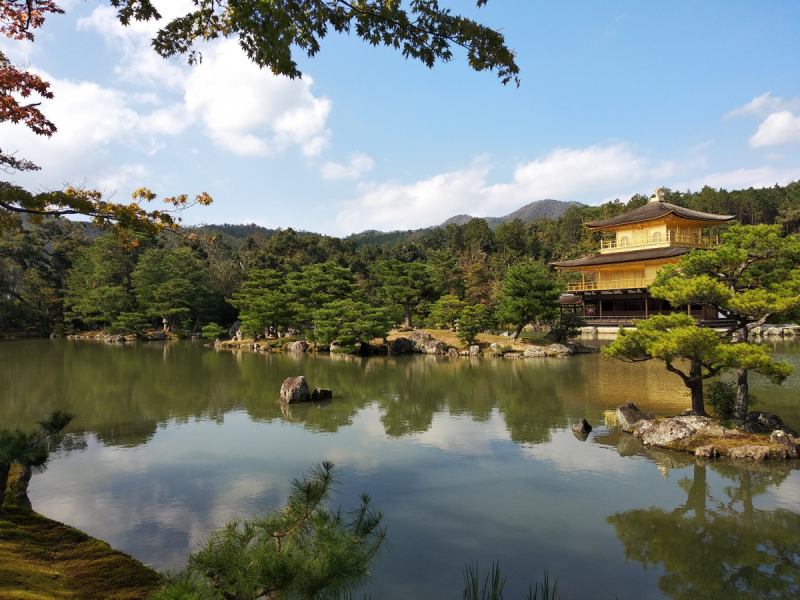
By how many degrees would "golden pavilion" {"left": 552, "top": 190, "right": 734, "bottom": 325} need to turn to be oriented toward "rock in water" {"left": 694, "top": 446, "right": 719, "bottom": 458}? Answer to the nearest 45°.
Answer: approximately 45° to its left

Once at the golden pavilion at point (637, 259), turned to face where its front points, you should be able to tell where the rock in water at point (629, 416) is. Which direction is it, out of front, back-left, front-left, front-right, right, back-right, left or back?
front-left

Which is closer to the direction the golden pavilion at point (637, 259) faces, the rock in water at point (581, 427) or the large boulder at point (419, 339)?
the large boulder

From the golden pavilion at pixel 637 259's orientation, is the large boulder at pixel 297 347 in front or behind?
in front

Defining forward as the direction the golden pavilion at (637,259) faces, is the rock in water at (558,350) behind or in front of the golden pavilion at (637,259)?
in front

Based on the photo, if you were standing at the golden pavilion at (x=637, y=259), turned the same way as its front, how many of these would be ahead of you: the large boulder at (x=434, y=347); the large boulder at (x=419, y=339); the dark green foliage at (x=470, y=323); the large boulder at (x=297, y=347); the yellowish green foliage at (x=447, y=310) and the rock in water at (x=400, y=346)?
6

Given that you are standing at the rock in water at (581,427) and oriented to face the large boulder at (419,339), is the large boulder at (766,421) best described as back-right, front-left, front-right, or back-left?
back-right

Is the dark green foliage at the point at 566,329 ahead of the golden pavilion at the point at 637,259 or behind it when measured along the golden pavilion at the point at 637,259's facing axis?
ahead

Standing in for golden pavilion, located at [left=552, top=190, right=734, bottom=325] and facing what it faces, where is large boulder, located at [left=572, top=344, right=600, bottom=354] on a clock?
The large boulder is roughly at 11 o'clock from the golden pavilion.

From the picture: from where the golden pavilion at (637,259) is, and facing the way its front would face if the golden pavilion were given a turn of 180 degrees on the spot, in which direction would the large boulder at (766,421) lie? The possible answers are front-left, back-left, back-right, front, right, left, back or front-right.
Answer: back-right

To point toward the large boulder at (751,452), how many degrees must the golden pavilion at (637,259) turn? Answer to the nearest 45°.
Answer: approximately 45° to its left

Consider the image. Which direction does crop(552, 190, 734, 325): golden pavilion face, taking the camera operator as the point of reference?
facing the viewer and to the left of the viewer

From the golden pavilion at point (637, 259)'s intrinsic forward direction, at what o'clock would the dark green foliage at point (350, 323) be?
The dark green foliage is roughly at 12 o'clock from the golden pavilion.

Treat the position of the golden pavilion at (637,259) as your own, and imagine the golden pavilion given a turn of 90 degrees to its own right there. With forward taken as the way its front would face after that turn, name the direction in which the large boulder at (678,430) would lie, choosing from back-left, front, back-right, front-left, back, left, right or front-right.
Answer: back-left

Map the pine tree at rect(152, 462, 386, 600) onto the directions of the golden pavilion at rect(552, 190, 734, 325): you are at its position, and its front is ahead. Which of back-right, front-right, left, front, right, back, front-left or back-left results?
front-left

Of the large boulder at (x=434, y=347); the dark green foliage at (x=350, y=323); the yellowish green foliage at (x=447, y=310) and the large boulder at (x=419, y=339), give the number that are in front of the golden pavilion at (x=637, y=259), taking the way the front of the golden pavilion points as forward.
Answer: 4

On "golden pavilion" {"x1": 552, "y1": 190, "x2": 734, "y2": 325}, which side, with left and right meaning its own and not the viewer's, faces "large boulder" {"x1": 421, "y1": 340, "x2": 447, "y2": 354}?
front

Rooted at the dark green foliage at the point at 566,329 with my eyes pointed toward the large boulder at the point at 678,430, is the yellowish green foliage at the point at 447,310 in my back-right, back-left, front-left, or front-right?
back-right
